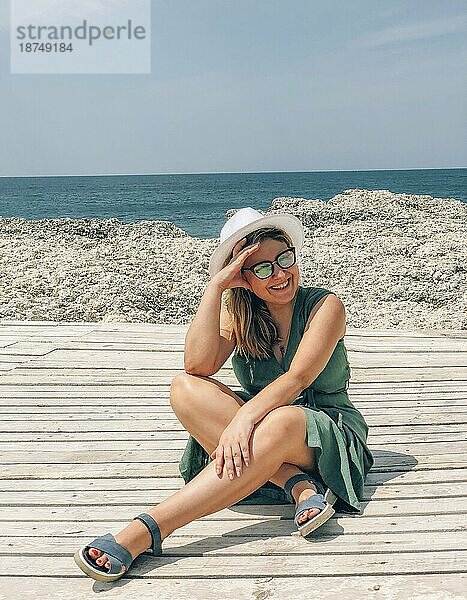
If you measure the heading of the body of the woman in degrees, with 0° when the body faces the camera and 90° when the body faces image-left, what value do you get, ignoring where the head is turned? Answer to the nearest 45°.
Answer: approximately 45°
